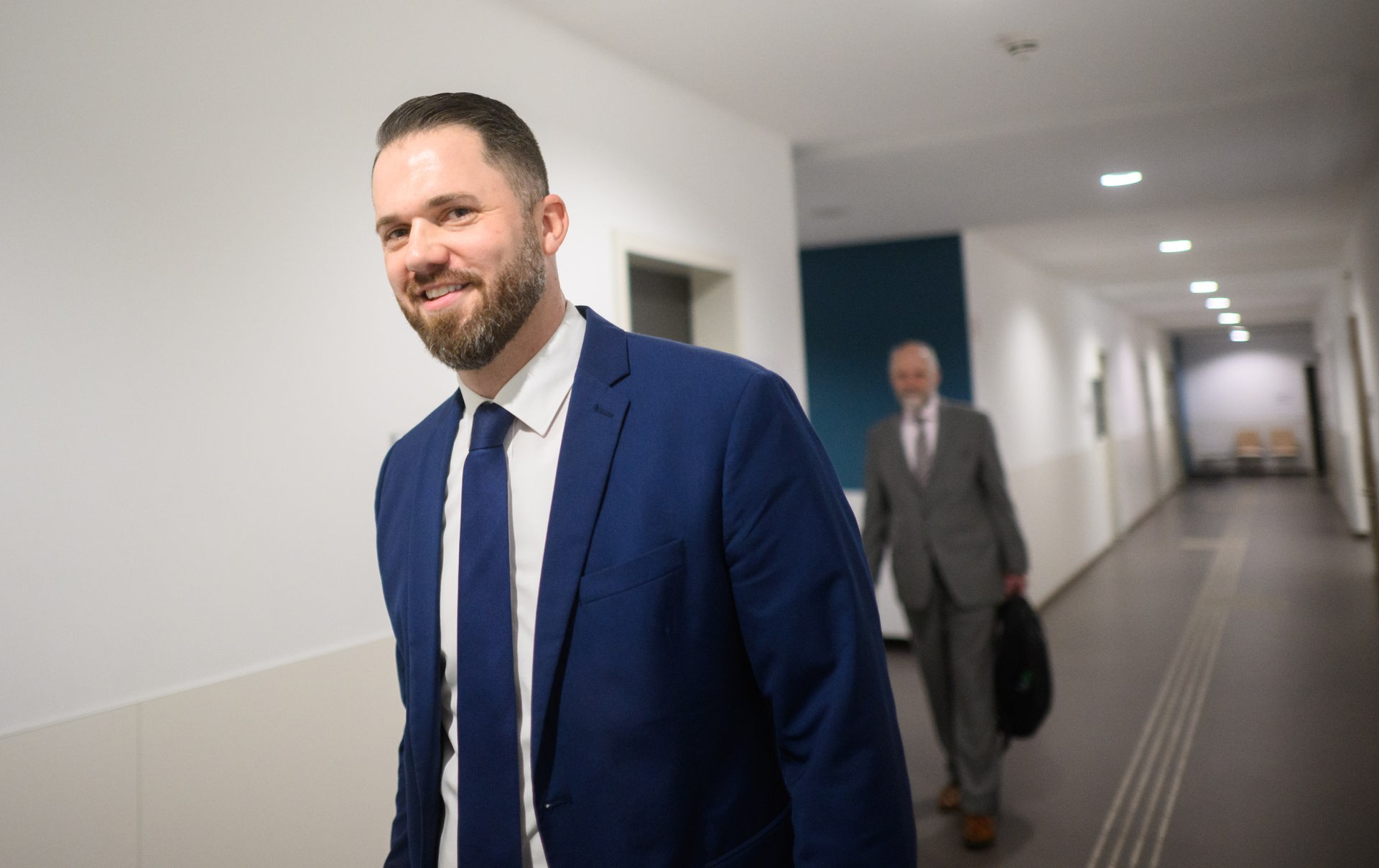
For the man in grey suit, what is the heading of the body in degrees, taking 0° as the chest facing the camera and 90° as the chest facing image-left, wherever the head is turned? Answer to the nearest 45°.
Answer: approximately 0°

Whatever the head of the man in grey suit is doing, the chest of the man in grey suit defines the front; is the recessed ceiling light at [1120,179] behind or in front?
behind

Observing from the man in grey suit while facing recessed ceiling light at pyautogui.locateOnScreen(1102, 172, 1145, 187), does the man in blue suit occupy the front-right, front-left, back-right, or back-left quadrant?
back-right

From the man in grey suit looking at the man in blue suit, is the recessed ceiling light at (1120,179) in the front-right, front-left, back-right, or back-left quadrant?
back-left

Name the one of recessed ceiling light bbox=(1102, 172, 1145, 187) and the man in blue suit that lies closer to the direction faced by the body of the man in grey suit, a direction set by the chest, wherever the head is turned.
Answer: the man in blue suit

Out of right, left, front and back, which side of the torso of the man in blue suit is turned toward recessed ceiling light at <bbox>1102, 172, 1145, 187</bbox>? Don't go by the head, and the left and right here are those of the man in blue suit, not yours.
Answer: back

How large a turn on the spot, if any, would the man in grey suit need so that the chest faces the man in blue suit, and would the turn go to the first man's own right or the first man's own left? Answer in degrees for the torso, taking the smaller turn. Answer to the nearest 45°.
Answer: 0° — they already face them

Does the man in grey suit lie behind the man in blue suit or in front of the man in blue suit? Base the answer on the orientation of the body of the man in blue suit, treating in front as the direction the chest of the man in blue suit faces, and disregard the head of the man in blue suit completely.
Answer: behind
